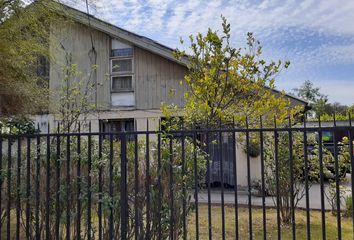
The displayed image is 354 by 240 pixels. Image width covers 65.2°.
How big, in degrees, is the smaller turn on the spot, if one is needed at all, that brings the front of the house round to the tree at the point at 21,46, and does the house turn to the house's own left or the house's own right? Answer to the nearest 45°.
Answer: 0° — it already faces it

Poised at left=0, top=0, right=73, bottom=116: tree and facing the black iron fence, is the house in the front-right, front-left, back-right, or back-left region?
back-left

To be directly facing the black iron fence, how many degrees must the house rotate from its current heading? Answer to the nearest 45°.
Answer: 0° — it already faces it

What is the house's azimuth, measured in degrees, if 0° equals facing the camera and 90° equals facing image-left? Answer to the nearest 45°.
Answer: approximately 0°

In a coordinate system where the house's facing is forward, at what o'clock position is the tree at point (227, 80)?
The tree is roughly at 11 o'clock from the house.
